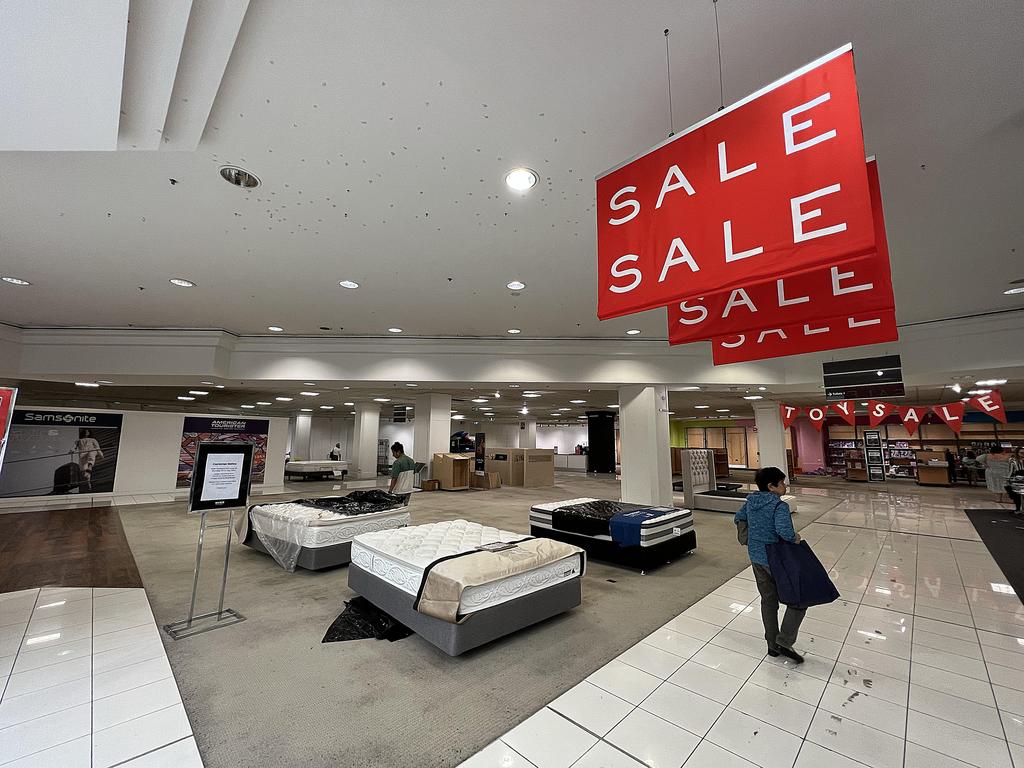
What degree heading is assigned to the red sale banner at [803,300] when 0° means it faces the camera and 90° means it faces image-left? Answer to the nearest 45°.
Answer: approximately 45°

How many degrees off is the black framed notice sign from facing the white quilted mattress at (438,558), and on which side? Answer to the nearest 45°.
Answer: approximately 45° to its left

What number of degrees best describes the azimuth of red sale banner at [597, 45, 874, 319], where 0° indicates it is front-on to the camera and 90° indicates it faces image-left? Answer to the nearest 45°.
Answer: approximately 45°

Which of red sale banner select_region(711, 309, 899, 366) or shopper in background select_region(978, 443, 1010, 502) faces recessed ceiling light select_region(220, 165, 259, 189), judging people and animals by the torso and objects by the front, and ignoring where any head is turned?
the red sale banner

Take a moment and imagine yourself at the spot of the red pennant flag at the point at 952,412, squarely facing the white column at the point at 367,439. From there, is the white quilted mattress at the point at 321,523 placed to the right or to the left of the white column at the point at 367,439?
left

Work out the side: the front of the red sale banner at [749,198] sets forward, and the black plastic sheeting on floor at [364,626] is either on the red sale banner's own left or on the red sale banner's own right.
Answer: on the red sale banner's own right

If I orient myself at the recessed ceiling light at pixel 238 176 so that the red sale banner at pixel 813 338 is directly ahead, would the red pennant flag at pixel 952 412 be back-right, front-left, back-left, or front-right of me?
front-left

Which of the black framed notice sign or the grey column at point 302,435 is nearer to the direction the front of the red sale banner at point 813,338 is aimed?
the black framed notice sign

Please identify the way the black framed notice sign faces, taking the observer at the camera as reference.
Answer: facing the viewer

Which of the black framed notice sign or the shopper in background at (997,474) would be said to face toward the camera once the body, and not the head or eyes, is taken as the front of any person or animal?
the black framed notice sign

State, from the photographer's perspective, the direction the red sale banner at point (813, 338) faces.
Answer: facing the viewer and to the left of the viewer

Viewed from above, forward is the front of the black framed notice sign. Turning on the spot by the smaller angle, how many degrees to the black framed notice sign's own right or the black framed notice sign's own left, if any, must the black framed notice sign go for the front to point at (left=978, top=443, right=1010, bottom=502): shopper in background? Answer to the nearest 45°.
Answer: approximately 90° to the black framed notice sign's own left

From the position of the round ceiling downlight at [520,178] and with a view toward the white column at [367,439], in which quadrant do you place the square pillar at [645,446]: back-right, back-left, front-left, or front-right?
front-right

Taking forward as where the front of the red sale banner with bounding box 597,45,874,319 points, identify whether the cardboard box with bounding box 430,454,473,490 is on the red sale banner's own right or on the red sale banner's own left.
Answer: on the red sale banner's own right

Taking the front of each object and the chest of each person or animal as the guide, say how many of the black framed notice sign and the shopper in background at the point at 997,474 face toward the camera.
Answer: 1
